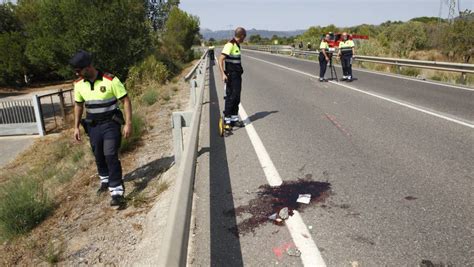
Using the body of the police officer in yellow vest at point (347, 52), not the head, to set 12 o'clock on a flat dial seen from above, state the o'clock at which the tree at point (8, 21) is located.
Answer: The tree is roughly at 4 o'clock from the police officer in yellow vest.

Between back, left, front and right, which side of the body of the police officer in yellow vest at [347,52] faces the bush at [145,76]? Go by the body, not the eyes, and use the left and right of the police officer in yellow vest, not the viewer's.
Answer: right

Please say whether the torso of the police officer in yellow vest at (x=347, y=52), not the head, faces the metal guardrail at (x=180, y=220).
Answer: yes

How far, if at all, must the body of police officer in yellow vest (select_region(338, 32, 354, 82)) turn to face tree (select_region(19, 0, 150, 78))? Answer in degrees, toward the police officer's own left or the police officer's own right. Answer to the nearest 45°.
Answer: approximately 135° to the police officer's own right

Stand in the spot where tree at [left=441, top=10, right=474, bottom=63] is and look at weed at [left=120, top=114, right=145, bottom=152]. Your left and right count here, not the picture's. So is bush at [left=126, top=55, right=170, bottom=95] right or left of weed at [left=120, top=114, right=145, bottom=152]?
right

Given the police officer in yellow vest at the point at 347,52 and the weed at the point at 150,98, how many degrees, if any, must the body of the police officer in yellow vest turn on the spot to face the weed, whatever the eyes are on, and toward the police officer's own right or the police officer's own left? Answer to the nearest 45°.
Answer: approximately 45° to the police officer's own right

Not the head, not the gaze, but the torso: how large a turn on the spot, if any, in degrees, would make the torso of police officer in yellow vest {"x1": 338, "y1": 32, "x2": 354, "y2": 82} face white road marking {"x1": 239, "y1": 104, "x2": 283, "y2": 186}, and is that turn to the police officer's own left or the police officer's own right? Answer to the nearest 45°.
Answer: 0° — they already face it

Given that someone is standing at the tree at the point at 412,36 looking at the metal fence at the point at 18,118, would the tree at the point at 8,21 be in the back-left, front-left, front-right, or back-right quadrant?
front-right

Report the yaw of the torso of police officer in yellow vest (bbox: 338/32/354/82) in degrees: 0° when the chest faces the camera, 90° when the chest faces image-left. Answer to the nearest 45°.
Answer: approximately 0°

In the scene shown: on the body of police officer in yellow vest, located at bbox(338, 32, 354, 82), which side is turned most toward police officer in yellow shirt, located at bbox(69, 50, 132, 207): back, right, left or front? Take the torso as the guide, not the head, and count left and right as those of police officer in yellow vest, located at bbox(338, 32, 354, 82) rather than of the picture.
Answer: front

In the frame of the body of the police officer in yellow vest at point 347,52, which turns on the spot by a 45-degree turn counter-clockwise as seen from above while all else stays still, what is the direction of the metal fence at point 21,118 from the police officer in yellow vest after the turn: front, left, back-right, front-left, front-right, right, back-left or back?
front-right

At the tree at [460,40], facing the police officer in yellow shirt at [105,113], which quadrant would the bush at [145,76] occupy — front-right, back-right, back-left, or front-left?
front-right
